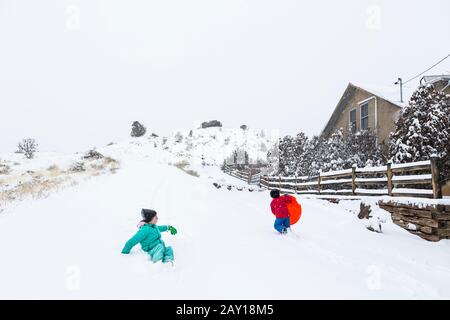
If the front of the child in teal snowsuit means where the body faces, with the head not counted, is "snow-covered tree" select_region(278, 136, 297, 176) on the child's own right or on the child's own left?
on the child's own left

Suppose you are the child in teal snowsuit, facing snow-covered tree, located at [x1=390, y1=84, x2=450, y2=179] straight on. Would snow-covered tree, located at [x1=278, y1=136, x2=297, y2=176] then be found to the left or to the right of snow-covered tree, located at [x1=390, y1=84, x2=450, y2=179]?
left
